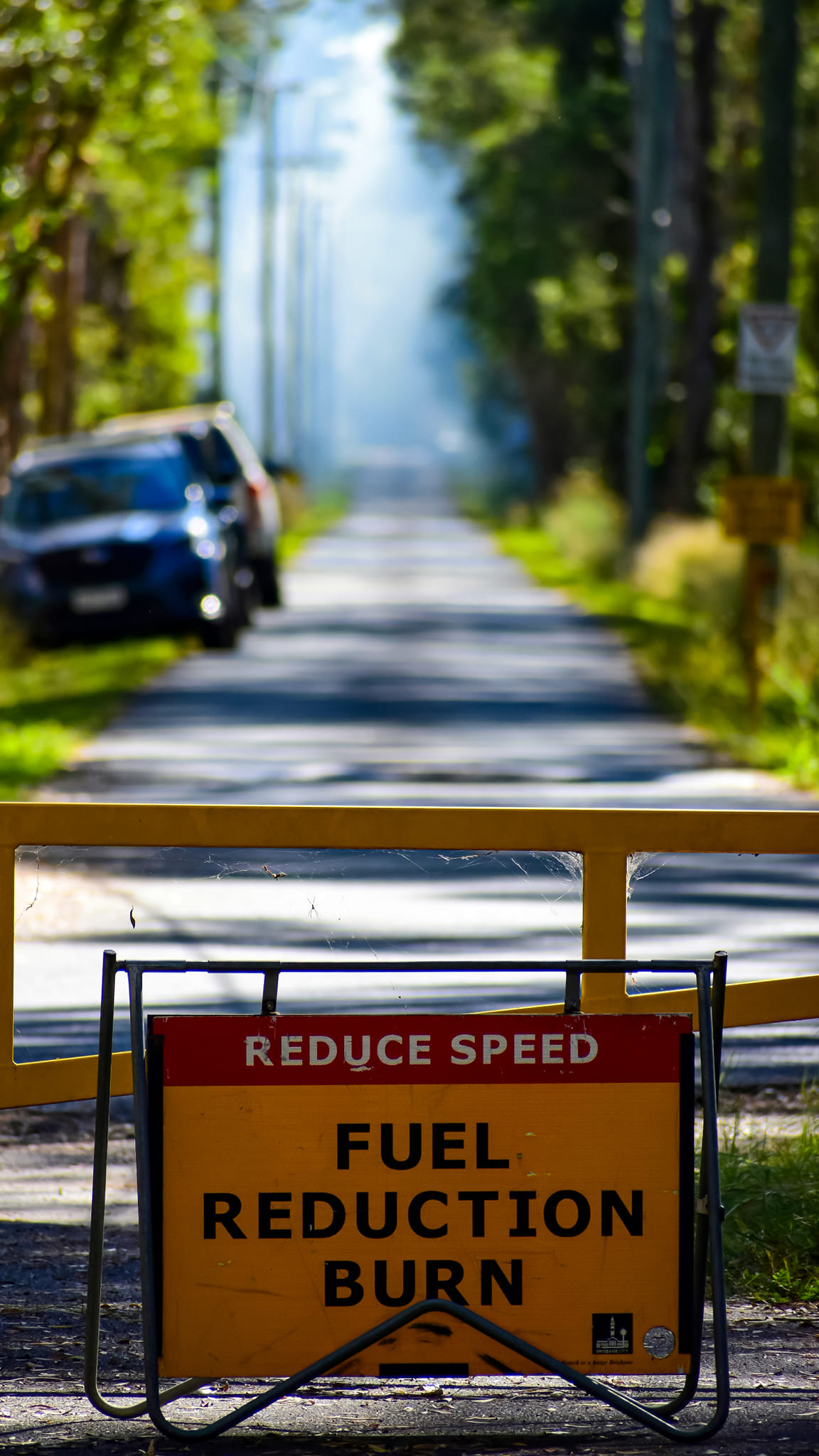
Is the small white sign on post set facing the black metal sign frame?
yes

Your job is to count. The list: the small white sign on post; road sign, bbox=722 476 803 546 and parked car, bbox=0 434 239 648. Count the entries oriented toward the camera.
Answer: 3

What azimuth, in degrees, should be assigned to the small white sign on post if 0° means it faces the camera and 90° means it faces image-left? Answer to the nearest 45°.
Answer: approximately 0°

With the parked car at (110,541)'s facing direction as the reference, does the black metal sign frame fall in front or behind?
in front

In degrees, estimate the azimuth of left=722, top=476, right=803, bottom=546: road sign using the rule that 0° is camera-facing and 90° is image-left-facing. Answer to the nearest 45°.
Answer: approximately 0°

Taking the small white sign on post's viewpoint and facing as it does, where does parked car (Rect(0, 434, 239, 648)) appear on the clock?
The parked car is roughly at 4 o'clock from the small white sign on post.

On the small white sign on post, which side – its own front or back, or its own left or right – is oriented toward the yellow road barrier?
front

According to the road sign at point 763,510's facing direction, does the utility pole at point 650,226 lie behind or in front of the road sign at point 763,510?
behind

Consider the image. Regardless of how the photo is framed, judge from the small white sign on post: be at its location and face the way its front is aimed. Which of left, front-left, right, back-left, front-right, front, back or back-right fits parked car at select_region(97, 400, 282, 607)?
back-right

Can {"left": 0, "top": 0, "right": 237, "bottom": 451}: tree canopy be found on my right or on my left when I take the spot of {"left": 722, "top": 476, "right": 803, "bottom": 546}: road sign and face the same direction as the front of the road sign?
on my right
